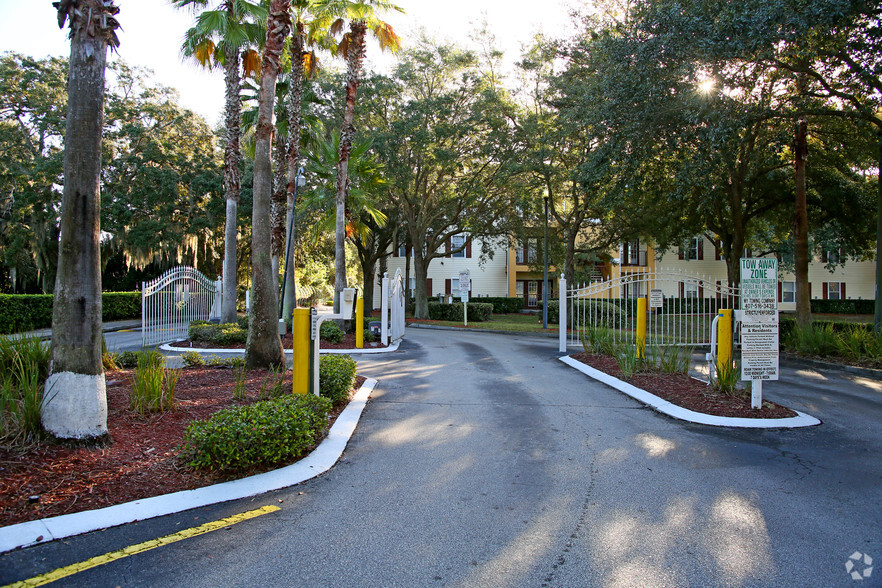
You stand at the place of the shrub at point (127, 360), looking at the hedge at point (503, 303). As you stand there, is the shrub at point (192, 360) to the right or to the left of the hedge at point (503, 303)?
right

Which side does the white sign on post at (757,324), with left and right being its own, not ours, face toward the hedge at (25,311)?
right

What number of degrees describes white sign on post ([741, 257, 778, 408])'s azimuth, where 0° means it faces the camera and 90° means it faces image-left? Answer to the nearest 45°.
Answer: approximately 0°

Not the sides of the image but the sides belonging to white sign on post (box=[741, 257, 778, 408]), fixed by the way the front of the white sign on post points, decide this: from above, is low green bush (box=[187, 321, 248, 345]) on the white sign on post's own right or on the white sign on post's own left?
on the white sign on post's own right

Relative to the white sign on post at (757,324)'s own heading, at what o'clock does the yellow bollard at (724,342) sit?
The yellow bollard is roughly at 5 o'clock from the white sign on post.

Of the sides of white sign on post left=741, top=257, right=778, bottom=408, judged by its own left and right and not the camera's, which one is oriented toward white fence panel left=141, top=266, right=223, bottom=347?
right

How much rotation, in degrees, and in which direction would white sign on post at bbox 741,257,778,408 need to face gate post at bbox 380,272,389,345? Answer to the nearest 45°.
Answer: approximately 135° to its right

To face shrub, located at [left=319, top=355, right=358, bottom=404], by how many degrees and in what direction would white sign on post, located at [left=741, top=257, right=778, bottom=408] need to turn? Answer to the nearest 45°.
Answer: approximately 45° to its right

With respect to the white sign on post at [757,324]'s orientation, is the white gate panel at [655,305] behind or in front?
behind

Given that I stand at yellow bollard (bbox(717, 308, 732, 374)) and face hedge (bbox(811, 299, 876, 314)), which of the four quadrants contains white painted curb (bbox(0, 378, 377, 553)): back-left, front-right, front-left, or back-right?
back-left

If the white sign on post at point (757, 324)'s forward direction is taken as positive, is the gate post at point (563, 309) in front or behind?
behind

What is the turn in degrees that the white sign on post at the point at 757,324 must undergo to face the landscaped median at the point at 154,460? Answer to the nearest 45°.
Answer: approximately 45° to its right

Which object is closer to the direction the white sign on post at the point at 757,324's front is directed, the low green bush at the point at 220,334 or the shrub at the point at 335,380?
the shrub

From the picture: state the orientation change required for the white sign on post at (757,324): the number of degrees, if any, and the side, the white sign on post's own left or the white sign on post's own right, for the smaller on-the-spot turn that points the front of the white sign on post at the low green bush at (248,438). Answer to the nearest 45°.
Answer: approximately 45° to the white sign on post's own right
